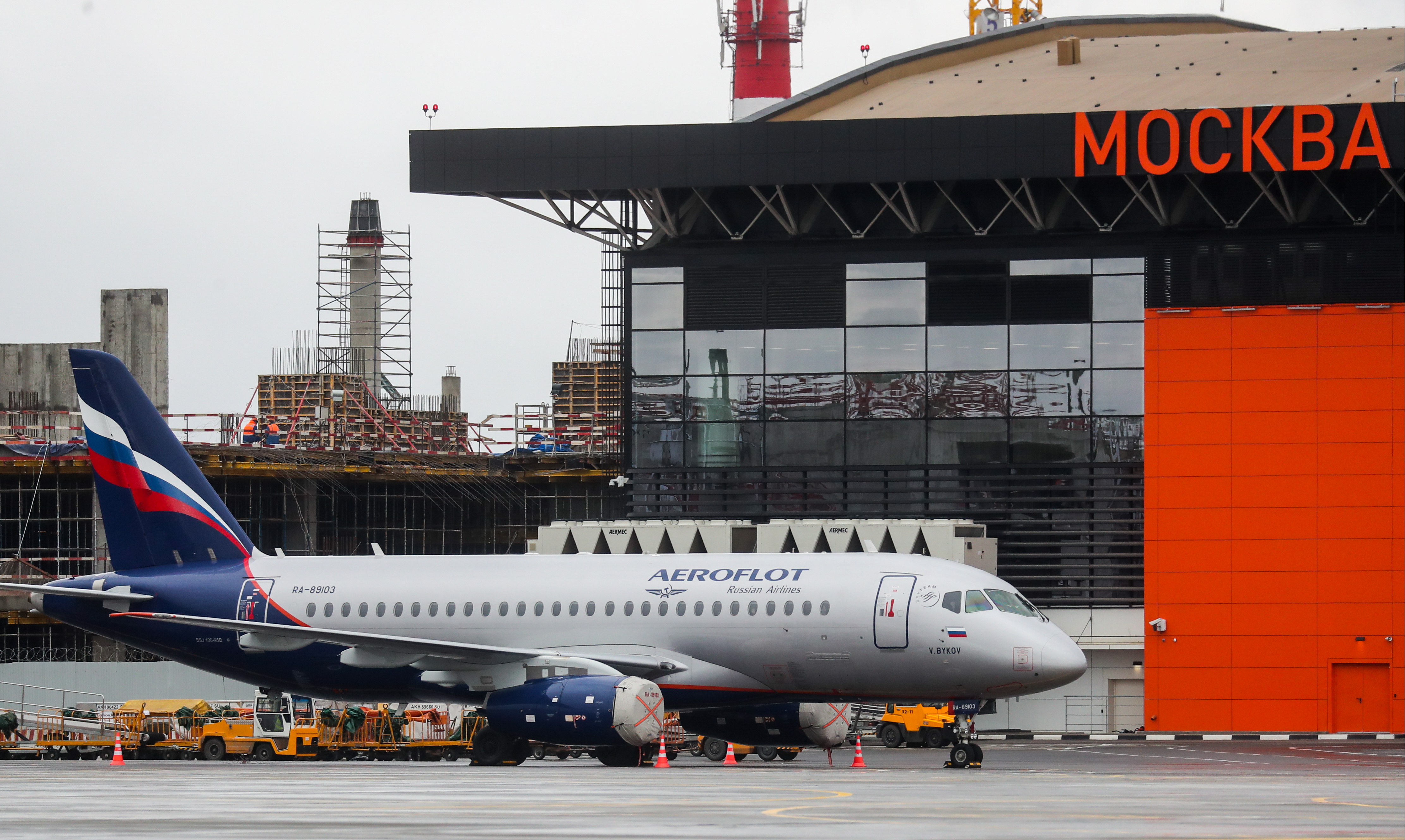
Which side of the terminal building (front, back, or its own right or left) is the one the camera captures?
front

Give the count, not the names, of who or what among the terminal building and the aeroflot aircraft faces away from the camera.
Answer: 0

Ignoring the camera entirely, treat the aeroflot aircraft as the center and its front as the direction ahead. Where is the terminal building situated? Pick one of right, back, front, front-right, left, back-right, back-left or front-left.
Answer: left

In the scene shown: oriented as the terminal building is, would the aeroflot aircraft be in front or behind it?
in front

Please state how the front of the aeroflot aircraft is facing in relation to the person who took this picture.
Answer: facing the viewer and to the right of the viewer
